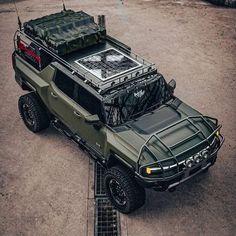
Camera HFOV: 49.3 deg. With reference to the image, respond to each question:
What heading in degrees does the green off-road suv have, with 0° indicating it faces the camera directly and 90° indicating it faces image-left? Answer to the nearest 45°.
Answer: approximately 315°

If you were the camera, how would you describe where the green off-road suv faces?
facing the viewer and to the right of the viewer
